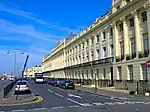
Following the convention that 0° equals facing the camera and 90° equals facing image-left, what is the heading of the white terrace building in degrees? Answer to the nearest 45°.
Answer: approximately 45°
